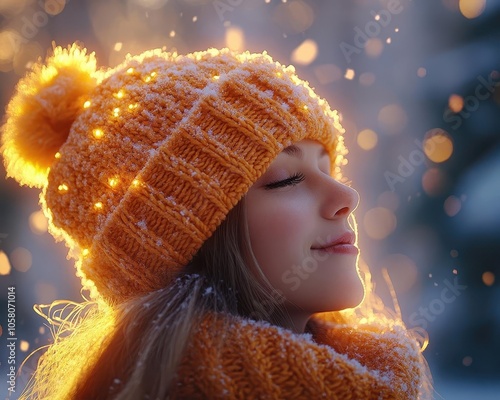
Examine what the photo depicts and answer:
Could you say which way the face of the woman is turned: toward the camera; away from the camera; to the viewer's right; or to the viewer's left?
to the viewer's right

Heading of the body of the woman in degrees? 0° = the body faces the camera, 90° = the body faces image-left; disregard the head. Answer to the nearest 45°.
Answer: approximately 270°
